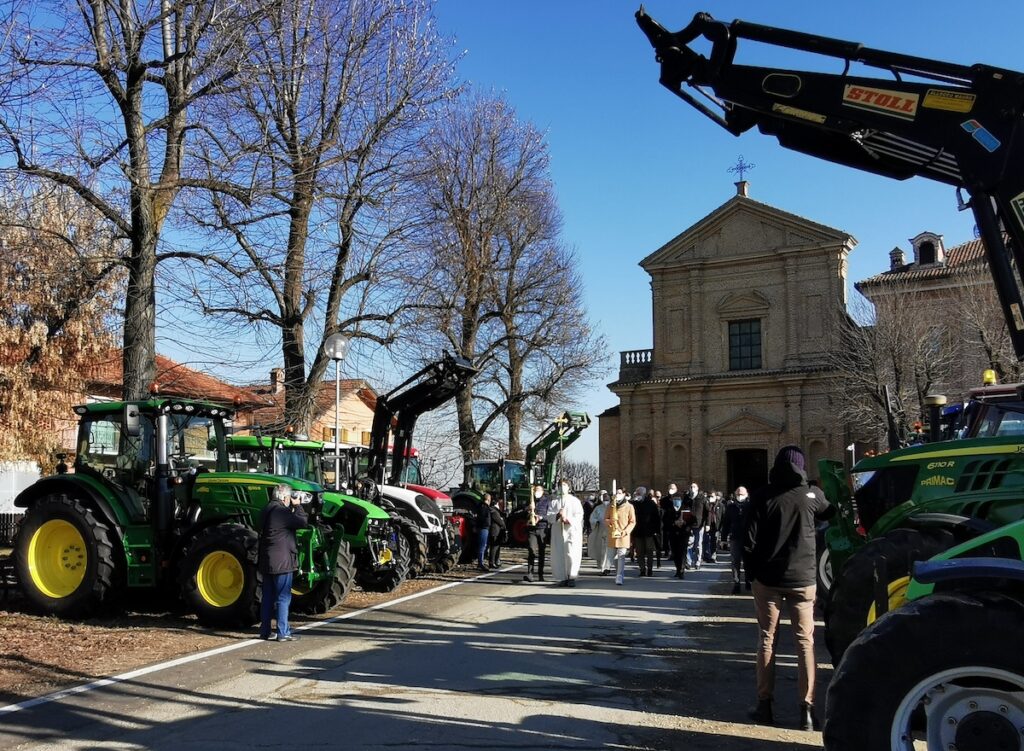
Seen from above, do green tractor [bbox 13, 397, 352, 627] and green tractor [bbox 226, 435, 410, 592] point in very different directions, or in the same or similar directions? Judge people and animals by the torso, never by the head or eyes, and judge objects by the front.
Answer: same or similar directions

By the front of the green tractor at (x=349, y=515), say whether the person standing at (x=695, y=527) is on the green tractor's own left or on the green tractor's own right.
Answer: on the green tractor's own left

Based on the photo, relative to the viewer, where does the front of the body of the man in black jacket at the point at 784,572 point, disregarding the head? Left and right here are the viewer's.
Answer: facing away from the viewer

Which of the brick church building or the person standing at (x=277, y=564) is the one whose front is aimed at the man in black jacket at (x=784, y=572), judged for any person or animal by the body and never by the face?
the brick church building

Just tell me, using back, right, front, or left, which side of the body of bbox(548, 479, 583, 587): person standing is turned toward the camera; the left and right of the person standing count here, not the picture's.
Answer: front

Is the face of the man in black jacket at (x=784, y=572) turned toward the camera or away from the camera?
away from the camera

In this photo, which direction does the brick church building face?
toward the camera

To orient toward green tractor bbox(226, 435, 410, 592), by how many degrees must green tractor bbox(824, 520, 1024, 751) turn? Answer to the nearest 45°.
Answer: approximately 45° to its right

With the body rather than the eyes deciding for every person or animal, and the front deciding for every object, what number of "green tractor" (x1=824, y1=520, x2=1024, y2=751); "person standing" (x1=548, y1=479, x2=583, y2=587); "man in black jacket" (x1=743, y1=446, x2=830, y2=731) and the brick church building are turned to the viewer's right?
0

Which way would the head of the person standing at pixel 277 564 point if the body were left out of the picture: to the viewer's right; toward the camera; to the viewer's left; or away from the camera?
to the viewer's right

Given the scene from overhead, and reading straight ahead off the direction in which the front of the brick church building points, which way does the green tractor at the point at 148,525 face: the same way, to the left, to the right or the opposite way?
to the left

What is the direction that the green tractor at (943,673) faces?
to the viewer's left

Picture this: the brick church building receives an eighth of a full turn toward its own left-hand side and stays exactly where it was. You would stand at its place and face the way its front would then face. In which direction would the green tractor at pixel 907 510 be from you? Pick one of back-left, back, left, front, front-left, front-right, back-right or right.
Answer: front-right

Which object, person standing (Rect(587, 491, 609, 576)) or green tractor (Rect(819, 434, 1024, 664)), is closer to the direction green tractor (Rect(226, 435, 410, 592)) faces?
the green tractor
